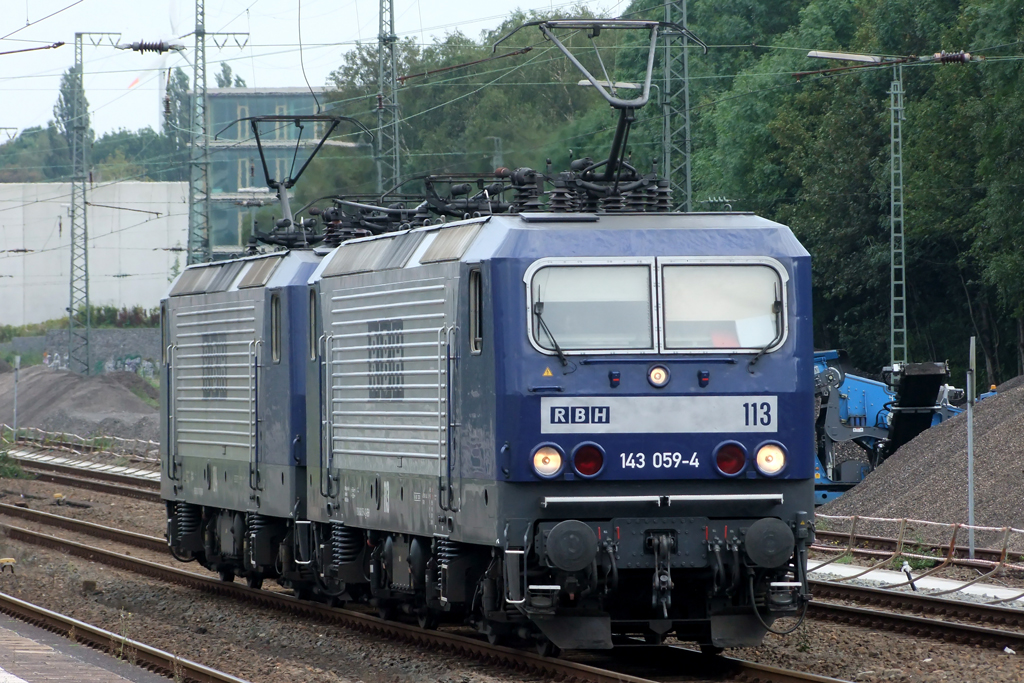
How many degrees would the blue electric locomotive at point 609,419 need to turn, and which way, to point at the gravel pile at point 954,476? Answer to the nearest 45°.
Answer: approximately 135° to its left

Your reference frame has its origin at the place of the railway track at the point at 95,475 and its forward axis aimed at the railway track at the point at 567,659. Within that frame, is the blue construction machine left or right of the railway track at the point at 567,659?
left

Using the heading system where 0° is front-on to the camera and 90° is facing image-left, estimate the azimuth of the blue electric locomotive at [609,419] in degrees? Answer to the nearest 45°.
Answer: approximately 0°
